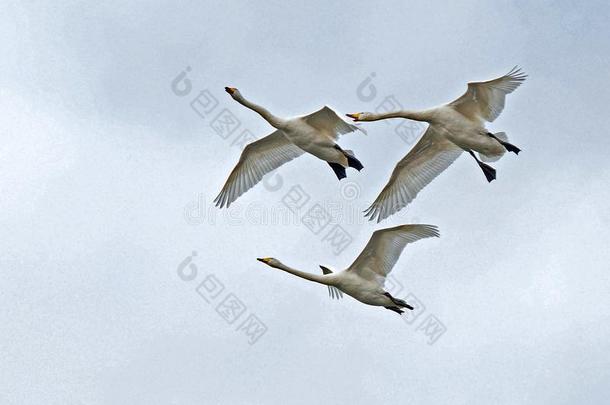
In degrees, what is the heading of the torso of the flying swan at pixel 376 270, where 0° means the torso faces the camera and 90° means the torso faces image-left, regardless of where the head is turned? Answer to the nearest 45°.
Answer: approximately 90°

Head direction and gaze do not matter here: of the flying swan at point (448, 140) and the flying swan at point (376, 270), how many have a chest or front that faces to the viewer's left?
2

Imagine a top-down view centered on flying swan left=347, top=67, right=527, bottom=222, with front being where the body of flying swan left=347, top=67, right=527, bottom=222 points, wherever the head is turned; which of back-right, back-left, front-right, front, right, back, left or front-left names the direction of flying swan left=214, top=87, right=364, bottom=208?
front

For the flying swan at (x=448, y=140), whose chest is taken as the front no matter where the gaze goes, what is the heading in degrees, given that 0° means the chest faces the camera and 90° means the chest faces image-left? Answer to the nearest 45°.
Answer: approximately 90°
